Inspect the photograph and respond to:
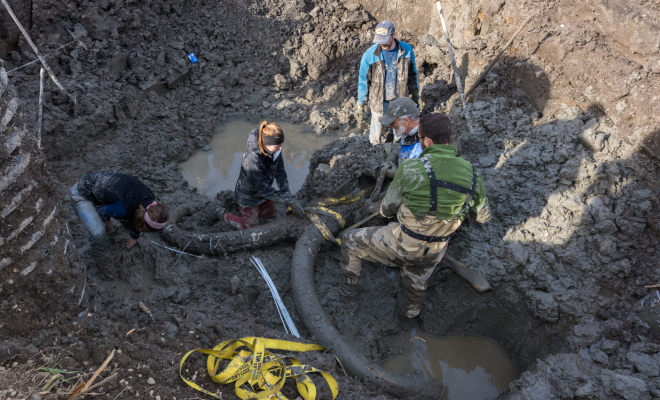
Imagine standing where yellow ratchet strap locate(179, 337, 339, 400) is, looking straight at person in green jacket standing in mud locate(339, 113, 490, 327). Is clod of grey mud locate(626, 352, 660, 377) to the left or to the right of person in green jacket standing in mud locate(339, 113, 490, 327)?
right

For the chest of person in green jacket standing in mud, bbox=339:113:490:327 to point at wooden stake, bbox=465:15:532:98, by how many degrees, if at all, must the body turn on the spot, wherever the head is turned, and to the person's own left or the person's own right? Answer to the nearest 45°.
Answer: approximately 45° to the person's own right

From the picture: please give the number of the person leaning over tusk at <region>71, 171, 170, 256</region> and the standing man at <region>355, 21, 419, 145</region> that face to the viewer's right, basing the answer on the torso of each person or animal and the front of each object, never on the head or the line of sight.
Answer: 1

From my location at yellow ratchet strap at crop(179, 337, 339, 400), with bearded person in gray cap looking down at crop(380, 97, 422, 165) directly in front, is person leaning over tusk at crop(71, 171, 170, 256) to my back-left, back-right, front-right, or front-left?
front-left

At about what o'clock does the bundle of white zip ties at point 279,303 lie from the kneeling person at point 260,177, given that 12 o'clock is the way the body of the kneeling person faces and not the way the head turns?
The bundle of white zip ties is roughly at 1 o'clock from the kneeling person.

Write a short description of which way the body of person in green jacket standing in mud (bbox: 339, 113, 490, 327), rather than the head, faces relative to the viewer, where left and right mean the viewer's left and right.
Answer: facing away from the viewer and to the left of the viewer

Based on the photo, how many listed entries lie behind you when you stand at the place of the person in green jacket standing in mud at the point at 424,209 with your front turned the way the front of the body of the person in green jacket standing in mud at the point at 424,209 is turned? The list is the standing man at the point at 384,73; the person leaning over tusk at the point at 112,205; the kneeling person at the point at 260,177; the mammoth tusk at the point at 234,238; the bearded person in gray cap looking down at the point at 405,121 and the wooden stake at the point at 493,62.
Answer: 0

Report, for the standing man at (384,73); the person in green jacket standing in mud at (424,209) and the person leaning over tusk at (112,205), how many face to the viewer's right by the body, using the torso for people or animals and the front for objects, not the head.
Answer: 1

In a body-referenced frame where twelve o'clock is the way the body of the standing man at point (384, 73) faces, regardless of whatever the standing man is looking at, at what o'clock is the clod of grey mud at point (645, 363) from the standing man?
The clod of grey mud is roughly at 11 o'clock from the standing man.

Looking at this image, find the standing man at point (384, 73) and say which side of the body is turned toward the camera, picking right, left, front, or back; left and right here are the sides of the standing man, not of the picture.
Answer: front

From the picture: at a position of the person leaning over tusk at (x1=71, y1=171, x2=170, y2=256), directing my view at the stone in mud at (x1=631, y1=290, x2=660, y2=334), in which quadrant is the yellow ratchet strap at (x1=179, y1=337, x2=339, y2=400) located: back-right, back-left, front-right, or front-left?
front-right

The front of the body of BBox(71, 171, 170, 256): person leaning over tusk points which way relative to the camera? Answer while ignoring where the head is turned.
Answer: to the viewer's right

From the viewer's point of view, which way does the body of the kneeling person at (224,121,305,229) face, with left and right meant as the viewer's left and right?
facing the viewer and to the right of the viewer

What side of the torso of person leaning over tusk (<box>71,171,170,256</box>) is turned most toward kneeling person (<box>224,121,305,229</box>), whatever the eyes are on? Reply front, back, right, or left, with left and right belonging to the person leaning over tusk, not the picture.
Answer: front

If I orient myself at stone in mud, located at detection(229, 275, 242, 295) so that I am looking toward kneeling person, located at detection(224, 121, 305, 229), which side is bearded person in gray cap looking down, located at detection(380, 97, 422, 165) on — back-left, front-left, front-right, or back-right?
front-right
